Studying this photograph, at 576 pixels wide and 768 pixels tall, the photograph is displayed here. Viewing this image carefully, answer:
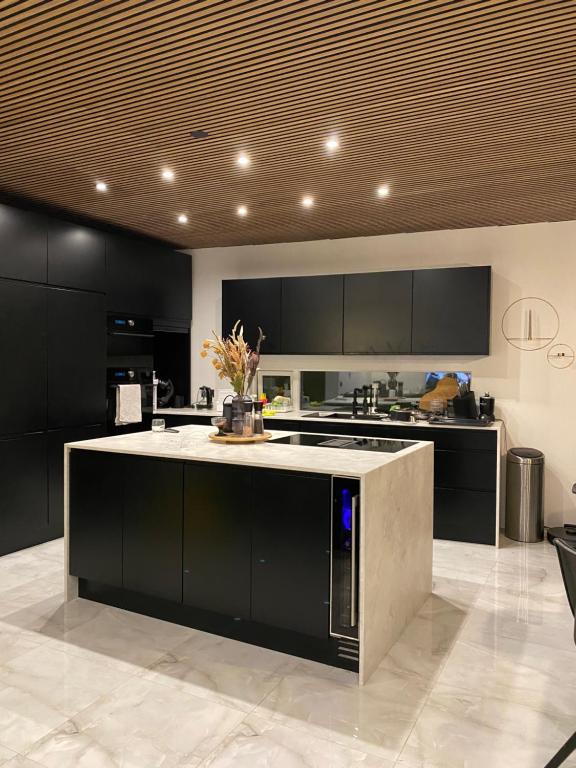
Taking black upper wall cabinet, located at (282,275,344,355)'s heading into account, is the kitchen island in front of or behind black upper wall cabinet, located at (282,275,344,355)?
in front

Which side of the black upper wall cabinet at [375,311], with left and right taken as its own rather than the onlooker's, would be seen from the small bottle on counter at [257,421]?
front

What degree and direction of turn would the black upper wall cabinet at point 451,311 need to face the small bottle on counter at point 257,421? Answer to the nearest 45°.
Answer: approximately 45° to its right

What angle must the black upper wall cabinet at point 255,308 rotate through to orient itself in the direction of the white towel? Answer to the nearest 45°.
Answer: approximately 90° to its right

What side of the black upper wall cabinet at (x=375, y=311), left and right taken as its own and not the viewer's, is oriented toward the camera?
front

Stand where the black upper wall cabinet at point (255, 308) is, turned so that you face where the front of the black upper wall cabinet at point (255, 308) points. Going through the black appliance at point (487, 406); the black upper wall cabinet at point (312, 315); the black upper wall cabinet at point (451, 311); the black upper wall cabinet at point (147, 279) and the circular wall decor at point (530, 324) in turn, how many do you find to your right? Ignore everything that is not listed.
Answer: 1

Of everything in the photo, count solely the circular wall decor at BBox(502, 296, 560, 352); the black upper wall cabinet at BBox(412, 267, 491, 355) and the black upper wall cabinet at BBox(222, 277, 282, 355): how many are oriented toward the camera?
3

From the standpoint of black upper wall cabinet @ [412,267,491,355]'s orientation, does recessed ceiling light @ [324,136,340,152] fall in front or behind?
in front

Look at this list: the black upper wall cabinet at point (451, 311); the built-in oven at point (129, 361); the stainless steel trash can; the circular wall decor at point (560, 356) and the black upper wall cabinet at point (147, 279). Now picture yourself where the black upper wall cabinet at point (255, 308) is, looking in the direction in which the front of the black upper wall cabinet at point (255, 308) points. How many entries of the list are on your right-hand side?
2

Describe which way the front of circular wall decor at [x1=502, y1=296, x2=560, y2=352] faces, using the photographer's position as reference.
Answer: facing the viewer

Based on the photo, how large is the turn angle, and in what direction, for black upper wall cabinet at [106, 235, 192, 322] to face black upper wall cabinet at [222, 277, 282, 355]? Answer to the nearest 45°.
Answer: approximately 45° to its left

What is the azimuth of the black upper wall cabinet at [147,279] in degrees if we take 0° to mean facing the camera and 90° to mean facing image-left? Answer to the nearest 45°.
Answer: approximately 315°

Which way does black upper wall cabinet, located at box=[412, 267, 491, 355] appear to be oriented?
toward the camera

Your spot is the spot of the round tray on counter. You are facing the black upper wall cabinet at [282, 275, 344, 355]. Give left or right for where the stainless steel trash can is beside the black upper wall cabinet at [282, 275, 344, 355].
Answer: right
